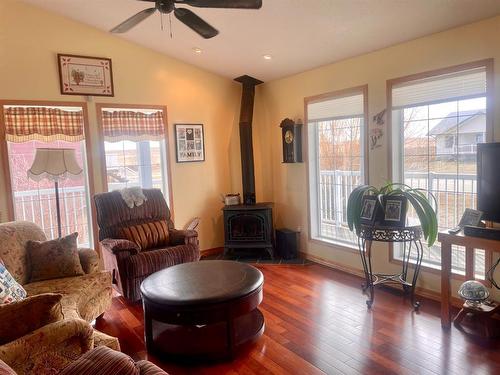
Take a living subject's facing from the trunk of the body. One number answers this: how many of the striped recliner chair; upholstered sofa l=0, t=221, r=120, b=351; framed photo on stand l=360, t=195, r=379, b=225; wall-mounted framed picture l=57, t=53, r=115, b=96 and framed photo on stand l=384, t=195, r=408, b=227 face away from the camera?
0

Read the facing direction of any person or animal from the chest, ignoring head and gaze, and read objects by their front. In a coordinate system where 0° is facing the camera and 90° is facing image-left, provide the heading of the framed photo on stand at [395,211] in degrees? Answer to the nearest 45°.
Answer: approximately 45°

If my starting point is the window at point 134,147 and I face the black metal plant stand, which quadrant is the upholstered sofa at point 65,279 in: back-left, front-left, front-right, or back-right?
front-right

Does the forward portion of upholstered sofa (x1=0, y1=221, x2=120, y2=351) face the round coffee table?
yes

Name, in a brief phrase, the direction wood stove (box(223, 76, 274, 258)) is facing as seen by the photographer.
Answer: facing the viewer

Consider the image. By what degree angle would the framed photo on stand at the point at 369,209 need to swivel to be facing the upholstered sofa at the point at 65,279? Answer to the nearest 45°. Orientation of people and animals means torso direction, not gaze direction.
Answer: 0° — it already faces it

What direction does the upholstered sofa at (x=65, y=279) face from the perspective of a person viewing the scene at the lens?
facing the viewer and to the right of the viewer

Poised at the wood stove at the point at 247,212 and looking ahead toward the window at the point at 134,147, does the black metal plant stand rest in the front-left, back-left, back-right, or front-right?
back-left

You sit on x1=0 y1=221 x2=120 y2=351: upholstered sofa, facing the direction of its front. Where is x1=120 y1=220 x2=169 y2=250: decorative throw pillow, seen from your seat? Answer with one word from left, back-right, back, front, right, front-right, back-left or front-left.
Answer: left

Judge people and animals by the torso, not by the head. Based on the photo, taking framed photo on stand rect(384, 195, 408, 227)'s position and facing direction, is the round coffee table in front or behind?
in front

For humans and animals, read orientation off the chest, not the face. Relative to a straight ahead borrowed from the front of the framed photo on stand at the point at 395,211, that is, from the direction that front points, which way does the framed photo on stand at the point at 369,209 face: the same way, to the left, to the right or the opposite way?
the same way

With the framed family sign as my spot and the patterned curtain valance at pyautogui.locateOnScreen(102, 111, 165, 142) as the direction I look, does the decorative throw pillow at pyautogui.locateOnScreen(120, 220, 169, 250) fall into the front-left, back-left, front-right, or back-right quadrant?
front-left
